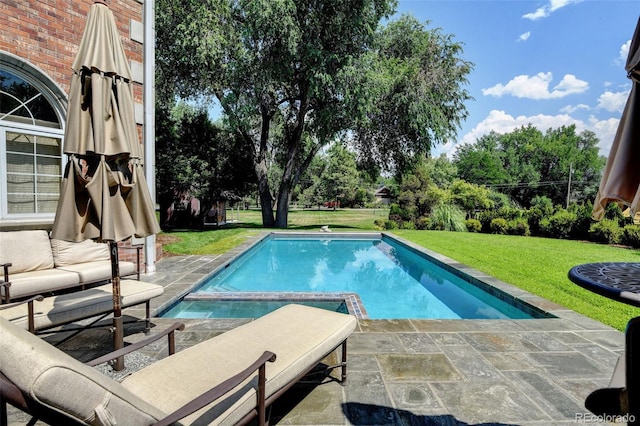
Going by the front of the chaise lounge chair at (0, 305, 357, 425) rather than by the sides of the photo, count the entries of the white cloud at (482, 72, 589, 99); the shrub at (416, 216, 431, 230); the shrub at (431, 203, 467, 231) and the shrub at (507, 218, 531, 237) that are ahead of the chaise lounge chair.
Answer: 4

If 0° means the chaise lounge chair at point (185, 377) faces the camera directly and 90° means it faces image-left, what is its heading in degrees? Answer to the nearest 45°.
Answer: approximately 225°

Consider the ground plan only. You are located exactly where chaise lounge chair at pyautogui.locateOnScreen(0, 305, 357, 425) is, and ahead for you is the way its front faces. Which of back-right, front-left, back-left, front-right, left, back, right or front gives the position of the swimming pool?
front

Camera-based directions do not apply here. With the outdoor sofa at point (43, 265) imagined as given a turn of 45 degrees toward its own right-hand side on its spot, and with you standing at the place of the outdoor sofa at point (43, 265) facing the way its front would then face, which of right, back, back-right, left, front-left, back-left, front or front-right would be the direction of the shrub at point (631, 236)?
left

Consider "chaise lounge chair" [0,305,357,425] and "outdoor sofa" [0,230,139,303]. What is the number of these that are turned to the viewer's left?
0

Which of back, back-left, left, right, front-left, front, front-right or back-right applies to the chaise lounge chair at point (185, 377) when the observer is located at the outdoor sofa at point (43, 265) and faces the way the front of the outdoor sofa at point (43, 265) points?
front-right

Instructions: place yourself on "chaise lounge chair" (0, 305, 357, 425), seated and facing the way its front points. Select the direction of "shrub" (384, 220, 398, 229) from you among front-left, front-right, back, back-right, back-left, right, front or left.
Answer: front

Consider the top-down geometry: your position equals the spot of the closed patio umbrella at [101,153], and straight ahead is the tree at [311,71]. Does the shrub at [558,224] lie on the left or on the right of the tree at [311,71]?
right

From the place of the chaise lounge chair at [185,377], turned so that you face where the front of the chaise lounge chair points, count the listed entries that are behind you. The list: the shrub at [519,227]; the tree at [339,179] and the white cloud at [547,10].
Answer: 0

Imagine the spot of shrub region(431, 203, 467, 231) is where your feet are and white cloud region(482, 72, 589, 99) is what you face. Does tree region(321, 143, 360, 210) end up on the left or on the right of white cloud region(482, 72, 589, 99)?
left

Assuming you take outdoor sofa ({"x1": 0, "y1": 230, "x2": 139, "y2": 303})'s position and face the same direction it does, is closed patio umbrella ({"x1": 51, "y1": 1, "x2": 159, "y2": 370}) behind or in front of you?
in front

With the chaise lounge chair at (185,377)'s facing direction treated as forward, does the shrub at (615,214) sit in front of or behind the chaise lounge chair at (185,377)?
in front

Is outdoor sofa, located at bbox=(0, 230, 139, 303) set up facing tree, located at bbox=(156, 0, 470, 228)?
no

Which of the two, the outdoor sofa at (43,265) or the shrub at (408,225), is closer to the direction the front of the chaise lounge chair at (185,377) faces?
the shrub

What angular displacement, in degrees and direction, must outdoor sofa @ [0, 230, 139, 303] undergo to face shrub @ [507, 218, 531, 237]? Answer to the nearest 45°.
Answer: approximately 45° to its left

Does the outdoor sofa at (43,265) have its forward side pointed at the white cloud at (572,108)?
no

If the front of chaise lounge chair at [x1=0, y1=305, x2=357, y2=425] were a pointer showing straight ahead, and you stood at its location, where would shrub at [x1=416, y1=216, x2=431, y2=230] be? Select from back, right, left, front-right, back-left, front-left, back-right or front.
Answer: front

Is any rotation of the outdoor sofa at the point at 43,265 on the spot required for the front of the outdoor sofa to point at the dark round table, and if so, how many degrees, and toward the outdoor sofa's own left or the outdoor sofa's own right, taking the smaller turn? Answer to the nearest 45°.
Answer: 0° — it already faces it

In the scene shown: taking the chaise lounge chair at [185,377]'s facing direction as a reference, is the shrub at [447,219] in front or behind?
in front
